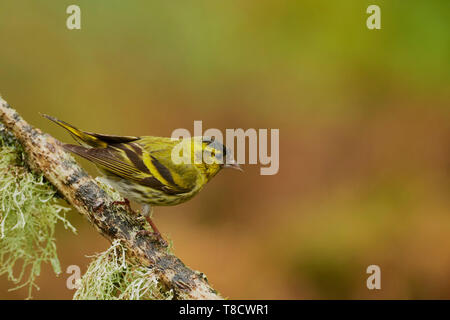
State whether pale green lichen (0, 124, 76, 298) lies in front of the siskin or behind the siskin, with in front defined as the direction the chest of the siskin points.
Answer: behind

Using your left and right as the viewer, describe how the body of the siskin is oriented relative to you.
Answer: facing to the right of the viewer

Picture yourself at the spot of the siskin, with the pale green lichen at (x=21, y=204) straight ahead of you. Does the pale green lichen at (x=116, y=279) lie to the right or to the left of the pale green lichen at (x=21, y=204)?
left
